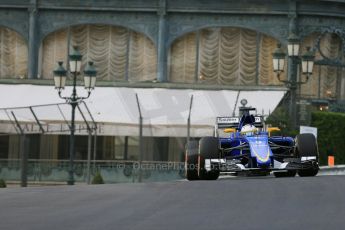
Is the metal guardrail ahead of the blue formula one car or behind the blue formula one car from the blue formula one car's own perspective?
behind

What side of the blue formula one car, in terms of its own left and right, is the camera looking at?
front
